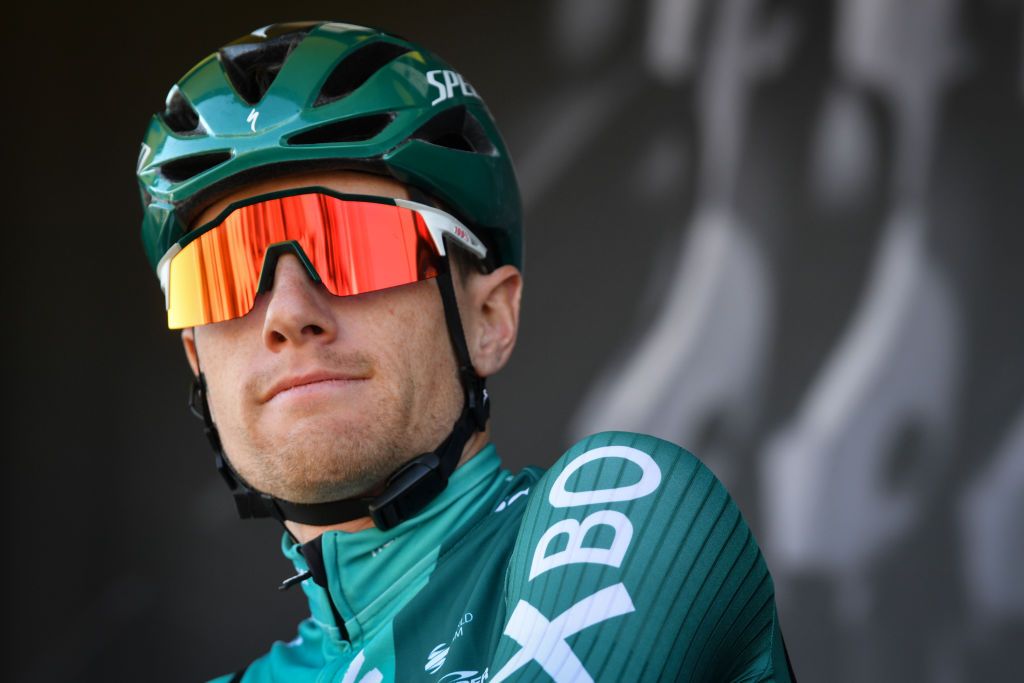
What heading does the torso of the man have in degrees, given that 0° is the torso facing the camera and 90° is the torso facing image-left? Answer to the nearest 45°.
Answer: approximately 45°
